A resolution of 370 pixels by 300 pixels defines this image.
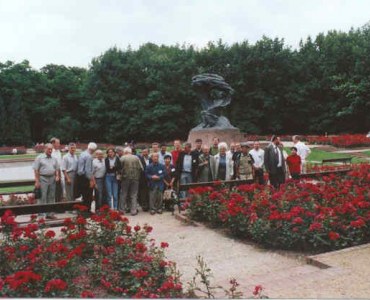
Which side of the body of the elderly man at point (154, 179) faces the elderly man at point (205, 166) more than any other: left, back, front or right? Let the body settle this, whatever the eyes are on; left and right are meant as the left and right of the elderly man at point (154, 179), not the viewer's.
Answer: left

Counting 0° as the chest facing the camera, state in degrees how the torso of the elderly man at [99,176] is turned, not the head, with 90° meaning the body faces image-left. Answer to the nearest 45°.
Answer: approximately 315°

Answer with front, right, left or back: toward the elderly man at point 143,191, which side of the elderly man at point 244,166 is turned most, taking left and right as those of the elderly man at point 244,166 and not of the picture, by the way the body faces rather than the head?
right

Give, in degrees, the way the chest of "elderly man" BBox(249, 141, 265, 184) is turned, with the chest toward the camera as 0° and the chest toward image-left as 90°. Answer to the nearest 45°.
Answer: approximately 0°

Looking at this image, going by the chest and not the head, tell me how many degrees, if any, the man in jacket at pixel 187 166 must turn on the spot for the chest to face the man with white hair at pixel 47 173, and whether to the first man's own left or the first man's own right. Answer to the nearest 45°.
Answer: approximately 45° to the first man's own right

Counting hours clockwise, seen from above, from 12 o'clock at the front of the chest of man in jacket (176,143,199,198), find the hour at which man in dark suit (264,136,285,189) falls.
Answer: The man in dark suit is roughly at 9 o'clock from the man in jacket.
